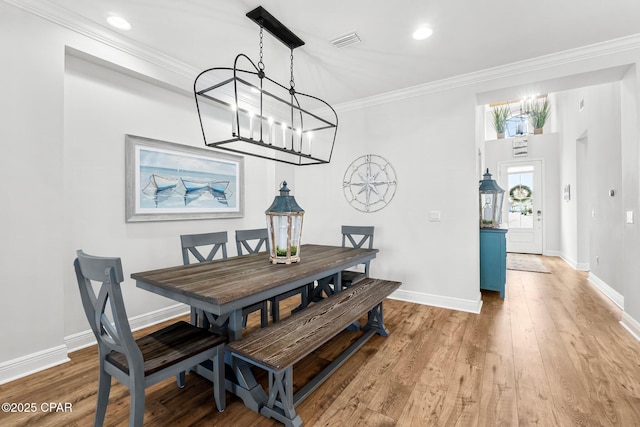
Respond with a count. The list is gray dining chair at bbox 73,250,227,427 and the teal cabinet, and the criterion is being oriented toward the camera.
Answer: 0

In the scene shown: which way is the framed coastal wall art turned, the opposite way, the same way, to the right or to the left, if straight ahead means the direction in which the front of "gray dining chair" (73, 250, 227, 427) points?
to the right

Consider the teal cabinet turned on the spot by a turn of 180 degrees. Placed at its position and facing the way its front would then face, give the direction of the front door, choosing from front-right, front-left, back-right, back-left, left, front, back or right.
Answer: right

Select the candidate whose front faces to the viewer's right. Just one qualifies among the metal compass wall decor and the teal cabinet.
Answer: the teal cabinet

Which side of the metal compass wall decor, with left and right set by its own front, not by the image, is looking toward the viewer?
front

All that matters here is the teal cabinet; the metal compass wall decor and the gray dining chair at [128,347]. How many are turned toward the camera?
1

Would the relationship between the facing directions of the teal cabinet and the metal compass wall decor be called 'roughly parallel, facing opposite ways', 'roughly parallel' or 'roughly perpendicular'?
roughly perpendicular

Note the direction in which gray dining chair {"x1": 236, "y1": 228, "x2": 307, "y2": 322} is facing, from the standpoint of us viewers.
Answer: facing the viewer and to the right of the viewer

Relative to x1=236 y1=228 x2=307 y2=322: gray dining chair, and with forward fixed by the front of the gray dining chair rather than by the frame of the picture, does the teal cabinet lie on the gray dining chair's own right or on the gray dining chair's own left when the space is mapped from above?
on the gray dining chair's own left

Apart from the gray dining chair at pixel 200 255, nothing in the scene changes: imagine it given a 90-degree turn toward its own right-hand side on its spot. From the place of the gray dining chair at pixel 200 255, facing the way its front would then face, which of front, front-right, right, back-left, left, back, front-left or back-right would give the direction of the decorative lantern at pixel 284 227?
left

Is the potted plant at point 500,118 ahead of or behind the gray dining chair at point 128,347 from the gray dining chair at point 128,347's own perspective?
ahead

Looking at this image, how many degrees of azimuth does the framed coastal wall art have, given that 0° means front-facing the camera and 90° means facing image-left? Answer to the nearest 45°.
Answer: approximately 315°
